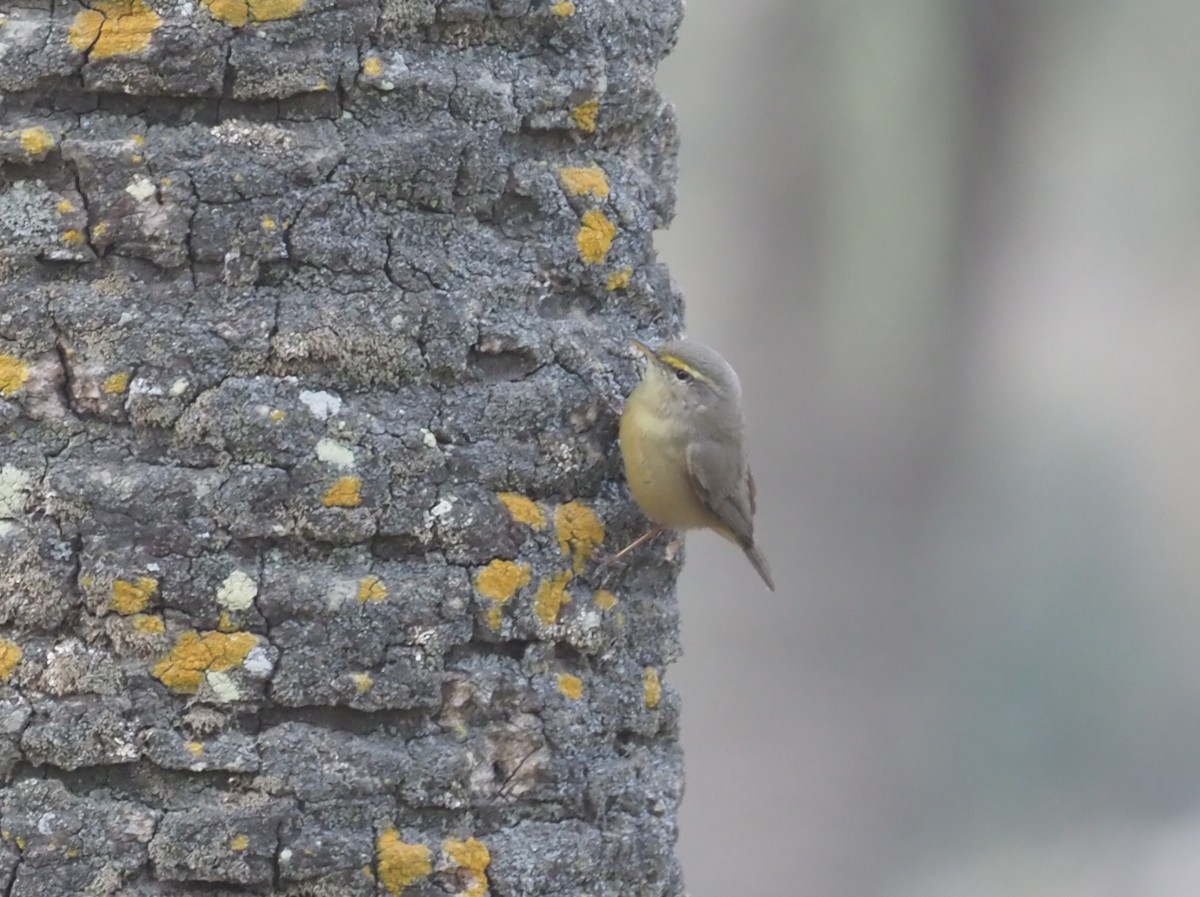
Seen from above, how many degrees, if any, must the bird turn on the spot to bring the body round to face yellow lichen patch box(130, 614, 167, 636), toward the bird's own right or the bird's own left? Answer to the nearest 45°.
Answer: approximately 45° to the bird's own left

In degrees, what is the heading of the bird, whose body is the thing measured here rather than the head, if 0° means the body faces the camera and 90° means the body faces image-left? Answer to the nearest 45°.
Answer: approximately 90°
